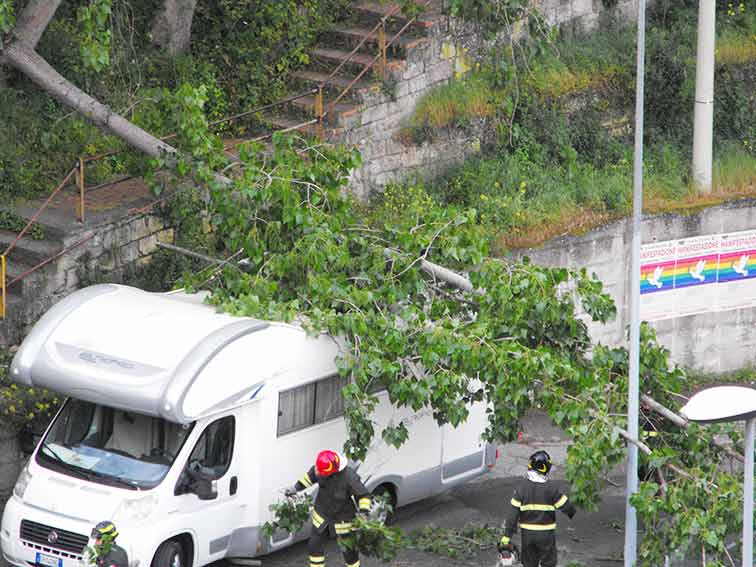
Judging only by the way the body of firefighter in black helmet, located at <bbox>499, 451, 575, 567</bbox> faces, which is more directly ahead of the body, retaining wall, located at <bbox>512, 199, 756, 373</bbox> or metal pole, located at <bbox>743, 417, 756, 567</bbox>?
the retaining wall

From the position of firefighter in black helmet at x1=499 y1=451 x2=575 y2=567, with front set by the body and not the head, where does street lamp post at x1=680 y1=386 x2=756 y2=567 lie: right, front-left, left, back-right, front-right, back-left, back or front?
back-right

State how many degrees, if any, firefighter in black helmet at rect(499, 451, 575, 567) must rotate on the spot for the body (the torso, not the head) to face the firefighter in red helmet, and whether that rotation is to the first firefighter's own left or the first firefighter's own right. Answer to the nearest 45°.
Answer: approximately 90° to the first firefighter's own left

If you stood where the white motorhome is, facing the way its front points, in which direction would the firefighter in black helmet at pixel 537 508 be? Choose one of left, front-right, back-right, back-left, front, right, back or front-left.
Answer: back-left

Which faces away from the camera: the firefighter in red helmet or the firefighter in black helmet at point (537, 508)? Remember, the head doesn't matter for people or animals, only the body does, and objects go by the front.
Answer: the firefighter in black helmet

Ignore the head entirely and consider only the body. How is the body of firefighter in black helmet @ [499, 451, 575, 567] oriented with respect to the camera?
away from the camera

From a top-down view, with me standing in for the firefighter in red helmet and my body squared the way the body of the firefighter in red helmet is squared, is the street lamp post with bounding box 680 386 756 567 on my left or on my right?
on my left

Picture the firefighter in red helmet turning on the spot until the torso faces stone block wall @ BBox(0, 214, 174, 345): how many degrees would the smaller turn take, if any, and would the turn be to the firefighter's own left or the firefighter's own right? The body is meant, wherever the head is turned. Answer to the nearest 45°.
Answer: approximately 90° to the firefighter's own right

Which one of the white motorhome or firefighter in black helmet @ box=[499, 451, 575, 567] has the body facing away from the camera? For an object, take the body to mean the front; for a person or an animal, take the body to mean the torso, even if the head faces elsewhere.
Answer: the firefighter in black helmet
